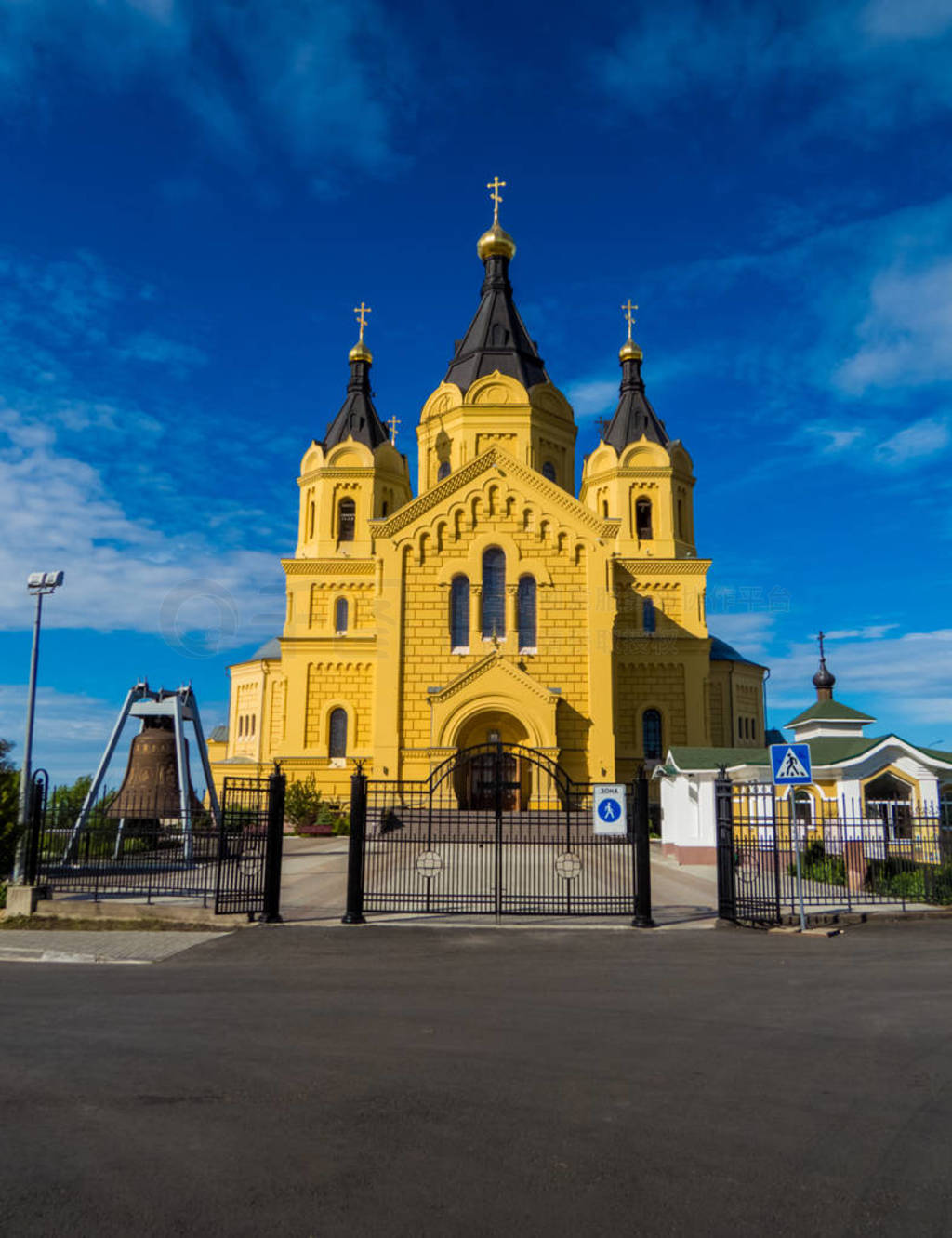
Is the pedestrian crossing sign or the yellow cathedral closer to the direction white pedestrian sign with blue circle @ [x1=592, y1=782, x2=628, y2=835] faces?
the pedestrian crossing sign

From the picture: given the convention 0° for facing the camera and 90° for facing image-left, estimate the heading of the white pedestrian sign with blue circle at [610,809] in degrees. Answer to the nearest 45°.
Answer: approximately 0°

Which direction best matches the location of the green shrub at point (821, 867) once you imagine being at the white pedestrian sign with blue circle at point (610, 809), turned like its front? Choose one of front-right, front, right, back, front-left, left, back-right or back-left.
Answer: back-left

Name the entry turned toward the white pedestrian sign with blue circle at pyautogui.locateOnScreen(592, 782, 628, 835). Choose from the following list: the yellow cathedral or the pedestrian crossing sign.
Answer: the yellow cathedral

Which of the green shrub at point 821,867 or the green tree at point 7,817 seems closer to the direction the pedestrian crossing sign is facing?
the green tree

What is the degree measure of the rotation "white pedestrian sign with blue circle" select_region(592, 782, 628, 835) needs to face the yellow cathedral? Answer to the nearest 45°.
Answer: approximately 180°

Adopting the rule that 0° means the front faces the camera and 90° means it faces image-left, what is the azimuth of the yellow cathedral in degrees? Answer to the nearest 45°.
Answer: approximately 0°

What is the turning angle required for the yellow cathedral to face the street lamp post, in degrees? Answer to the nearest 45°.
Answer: approximately 45° to its right

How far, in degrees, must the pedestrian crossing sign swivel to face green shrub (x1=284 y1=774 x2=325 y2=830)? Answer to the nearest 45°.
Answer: approximately 135° to its right

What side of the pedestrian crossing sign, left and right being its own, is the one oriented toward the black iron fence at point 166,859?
right

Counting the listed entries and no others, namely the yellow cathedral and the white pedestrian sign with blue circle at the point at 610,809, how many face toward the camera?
2

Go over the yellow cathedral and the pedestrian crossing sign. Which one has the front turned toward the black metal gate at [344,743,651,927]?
the yellow cathedral
